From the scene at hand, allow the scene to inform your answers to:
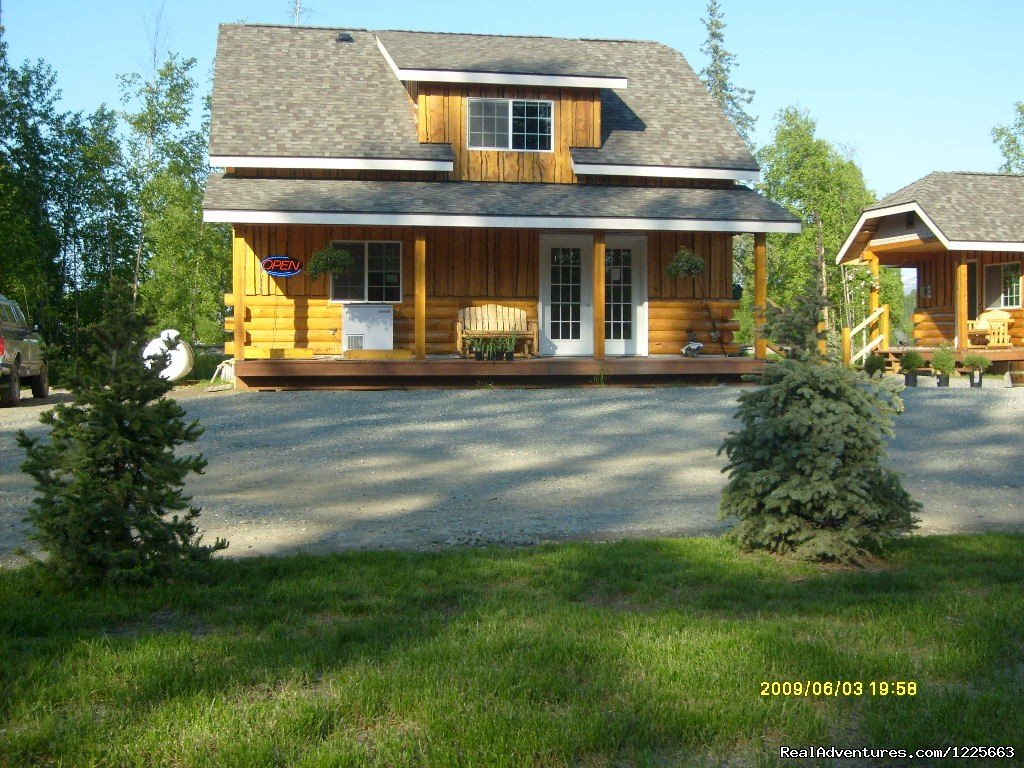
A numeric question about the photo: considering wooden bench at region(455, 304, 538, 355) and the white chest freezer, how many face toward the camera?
2

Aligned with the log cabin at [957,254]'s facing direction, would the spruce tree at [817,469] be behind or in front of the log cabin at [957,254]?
in front

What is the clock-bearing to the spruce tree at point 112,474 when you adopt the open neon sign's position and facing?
The spruce tree is roughly at 12 o'clock from the open neon sign.

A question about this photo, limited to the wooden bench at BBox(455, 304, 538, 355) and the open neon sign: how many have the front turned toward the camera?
2

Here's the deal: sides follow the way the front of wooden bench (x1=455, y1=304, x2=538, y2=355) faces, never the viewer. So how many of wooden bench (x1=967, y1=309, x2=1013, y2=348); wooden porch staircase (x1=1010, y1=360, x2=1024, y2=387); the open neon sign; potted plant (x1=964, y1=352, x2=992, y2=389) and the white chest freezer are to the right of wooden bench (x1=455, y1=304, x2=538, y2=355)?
2

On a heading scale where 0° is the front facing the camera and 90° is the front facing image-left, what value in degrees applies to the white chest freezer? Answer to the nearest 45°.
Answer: approximately 0°
